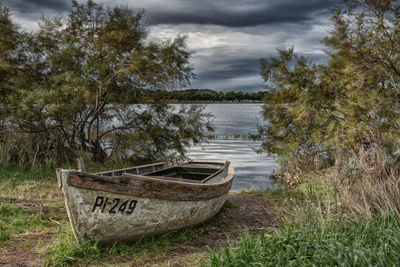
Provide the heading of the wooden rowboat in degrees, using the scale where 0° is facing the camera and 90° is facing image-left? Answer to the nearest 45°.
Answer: approximately 45°

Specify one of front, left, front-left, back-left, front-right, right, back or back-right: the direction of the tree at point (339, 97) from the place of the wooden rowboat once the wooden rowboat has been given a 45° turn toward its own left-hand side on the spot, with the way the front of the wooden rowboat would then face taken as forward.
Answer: back-left

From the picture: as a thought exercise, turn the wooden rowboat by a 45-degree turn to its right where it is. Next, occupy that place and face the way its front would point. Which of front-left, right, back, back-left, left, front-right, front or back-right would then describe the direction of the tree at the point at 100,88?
right
